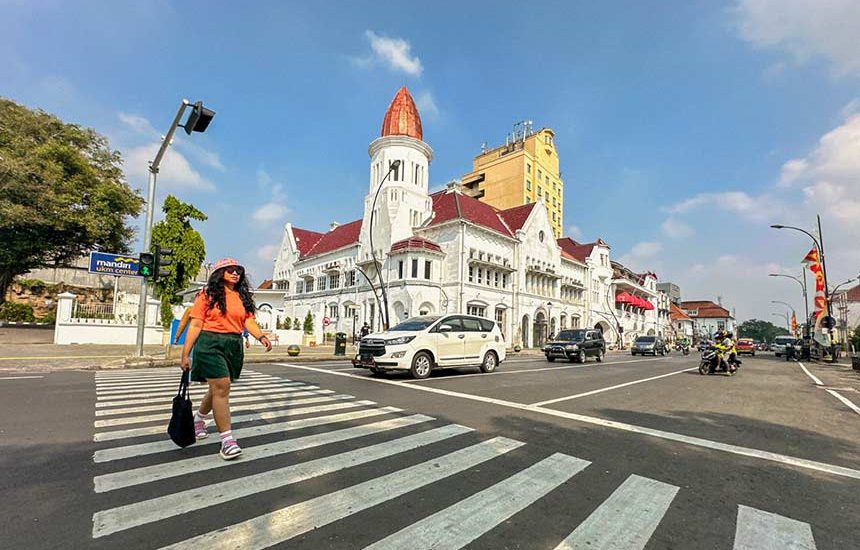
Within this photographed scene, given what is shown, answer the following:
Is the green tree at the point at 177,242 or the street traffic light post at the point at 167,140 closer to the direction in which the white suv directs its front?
the street traffic light post

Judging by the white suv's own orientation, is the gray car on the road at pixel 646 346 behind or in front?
behind

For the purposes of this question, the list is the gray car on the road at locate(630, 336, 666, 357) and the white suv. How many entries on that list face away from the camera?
0

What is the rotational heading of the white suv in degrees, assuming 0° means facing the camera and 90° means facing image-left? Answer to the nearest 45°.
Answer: approximately 45°

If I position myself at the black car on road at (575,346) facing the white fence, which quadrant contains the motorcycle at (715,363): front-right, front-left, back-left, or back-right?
back-left

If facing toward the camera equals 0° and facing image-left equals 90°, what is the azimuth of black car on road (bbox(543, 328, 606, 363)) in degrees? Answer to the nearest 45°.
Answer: approximately 45°

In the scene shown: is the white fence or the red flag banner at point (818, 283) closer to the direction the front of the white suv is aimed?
the white fence

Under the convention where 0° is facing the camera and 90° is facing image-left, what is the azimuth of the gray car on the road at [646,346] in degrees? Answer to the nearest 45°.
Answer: approximately 45°

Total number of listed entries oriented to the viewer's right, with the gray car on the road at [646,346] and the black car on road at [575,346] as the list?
0

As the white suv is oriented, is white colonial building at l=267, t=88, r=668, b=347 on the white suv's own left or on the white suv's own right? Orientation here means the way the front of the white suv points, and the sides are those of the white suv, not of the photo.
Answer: on the white suv's own right
